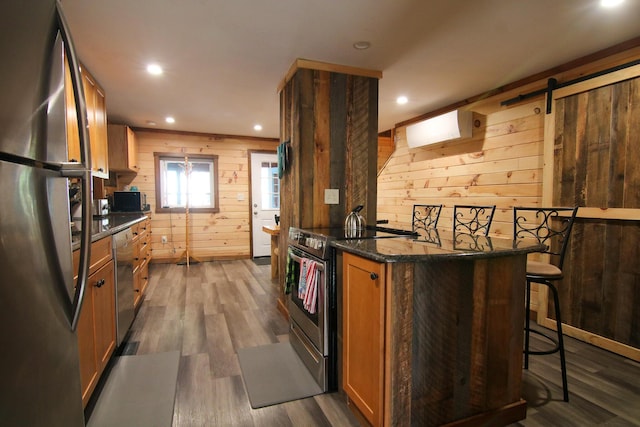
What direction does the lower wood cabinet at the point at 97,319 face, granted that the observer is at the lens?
facing to the right of the viewer

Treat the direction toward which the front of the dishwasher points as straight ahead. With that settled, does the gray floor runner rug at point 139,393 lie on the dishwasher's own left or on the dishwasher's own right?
on the dishwasher's own right

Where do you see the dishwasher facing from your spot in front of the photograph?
facing to the right of the viewer

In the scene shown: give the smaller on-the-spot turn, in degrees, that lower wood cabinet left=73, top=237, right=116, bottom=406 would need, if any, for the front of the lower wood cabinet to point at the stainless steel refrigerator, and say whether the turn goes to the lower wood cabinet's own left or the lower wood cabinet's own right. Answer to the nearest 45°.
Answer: approximately 90° to the lower wood cabinet's own right

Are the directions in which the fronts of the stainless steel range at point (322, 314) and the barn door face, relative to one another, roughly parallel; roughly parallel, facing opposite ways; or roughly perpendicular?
roughly parallel

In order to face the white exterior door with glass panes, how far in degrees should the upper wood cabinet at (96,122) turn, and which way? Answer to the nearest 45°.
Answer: approximately 45° to its left

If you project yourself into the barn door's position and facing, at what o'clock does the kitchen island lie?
The kitchen island is roughly at 11 o'clock from the barn door.

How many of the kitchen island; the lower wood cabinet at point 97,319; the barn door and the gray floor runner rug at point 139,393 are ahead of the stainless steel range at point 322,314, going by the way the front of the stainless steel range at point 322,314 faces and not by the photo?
2

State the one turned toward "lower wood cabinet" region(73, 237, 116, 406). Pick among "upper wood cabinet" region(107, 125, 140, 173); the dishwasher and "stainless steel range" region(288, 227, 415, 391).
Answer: the stainless steel range

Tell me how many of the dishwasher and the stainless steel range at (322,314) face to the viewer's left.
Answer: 1

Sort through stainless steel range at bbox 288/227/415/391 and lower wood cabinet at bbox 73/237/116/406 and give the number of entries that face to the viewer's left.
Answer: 1

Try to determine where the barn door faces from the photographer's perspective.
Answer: facing the viewer and to the left of the viewer

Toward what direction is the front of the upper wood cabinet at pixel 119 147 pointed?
to the viewer's right

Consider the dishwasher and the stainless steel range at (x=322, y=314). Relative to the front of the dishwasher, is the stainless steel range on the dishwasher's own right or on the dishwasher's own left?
on the dishwasher's own right

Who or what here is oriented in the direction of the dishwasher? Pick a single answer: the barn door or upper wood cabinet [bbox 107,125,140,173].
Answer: the barn door

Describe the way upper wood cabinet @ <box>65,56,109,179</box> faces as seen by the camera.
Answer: facing to the right of the viewer
